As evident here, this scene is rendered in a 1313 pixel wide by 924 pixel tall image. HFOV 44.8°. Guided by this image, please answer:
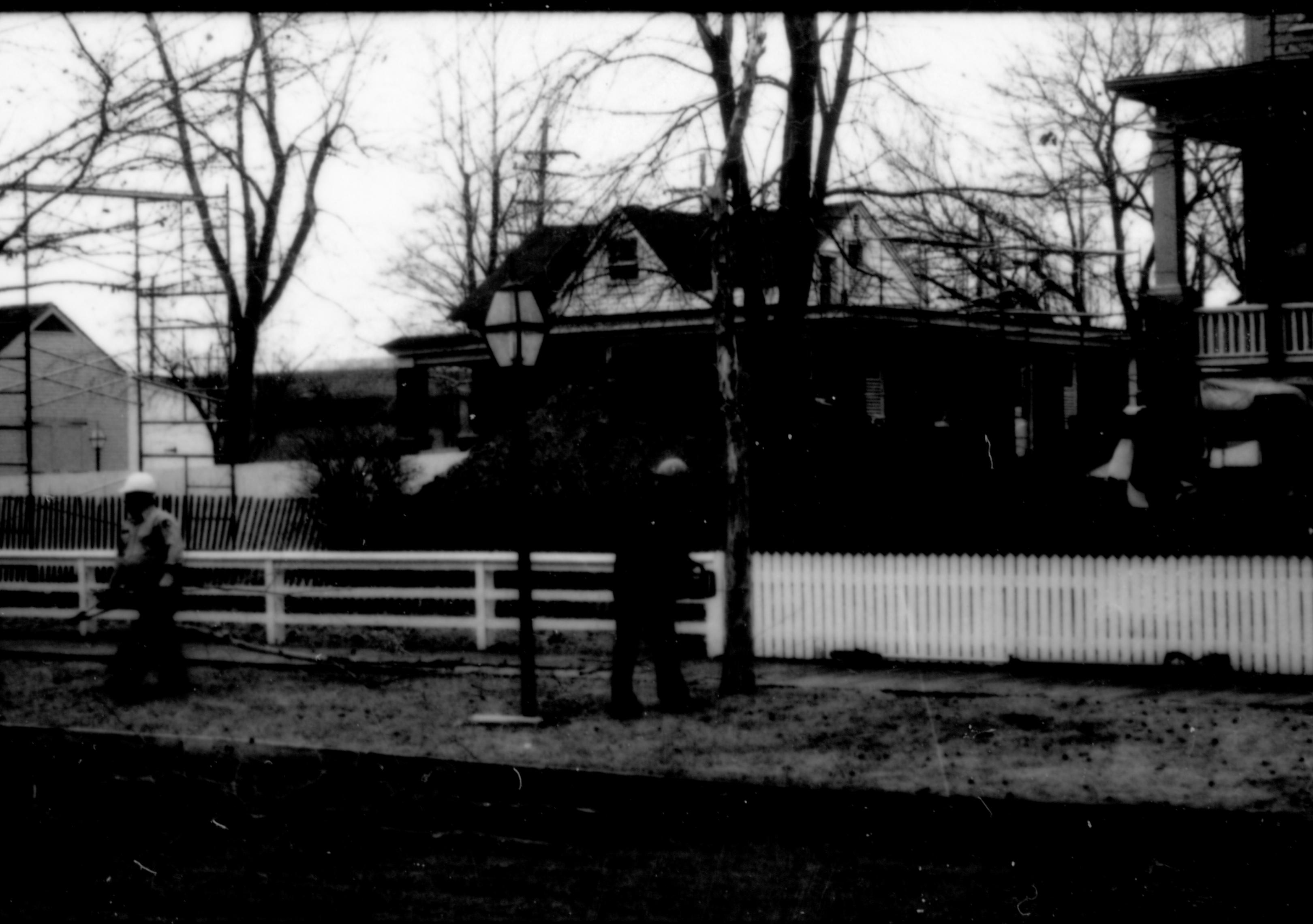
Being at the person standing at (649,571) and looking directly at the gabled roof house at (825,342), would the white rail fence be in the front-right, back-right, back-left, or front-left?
front-left

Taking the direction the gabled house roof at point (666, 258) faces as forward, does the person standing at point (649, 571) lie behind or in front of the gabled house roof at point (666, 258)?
in front

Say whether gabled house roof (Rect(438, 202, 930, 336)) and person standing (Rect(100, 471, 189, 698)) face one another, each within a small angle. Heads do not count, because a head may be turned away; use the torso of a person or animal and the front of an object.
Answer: no

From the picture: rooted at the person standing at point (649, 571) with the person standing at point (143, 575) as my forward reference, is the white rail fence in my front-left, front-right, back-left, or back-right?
front-right

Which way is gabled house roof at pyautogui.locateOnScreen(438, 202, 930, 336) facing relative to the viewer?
toward the camera

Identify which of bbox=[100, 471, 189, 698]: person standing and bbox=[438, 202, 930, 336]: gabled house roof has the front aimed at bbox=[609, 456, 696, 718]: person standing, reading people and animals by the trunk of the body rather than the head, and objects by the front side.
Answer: the gabled house roof

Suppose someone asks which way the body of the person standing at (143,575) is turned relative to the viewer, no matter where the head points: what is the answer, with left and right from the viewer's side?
facing the viewer and to the left of the viewer

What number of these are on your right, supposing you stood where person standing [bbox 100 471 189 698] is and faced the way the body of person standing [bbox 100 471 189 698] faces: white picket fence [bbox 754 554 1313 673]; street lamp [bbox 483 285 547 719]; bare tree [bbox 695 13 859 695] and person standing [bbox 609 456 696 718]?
0

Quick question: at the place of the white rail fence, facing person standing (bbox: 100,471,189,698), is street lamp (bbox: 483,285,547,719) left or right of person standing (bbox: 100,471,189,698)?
left
